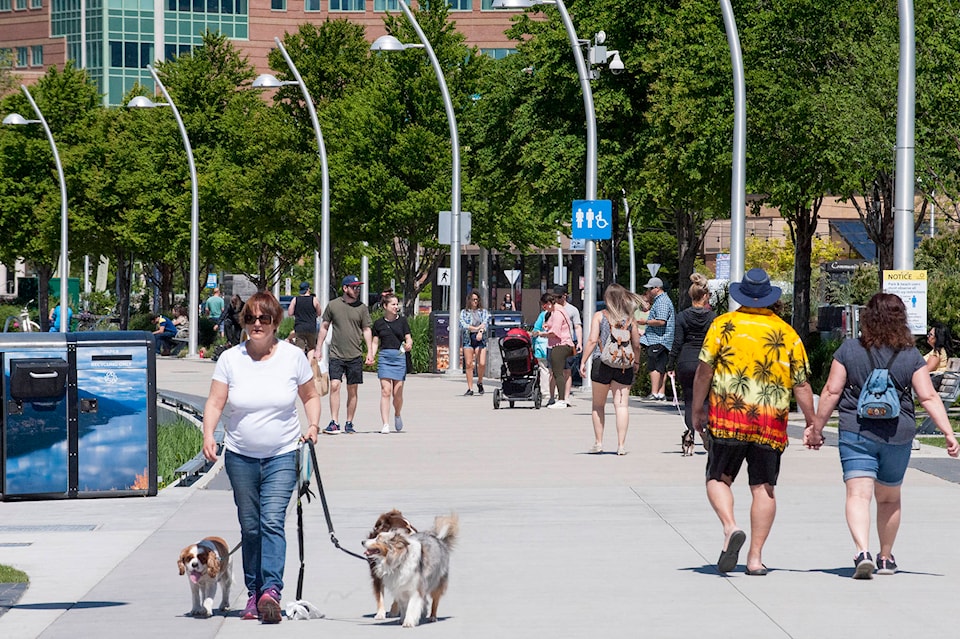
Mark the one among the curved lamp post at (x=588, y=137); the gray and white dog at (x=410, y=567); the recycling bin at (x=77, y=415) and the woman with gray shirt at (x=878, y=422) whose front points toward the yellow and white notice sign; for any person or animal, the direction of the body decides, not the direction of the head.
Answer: the woman with gray shirt

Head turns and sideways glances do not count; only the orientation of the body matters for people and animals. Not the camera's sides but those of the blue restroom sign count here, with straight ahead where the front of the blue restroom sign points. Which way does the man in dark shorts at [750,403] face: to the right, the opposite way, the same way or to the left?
the opposite way

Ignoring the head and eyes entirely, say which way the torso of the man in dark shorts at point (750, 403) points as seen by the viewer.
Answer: away from the camera

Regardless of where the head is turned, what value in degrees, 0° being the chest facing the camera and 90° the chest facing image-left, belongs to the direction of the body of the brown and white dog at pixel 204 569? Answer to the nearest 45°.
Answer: approximately 45°

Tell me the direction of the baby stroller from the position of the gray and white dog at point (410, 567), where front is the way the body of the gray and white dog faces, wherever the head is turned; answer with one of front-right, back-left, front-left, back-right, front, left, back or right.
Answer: back-right

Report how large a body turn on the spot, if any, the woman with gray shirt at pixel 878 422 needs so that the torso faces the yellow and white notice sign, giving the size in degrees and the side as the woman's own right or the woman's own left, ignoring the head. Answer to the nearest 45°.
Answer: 0° — they already face it

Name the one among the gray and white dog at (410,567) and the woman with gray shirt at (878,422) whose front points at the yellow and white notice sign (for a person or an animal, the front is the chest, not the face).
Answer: the woman with gray shirt

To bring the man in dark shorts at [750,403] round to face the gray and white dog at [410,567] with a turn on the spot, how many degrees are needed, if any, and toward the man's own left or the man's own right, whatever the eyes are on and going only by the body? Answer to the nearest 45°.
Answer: approximately 135° to the man's own left

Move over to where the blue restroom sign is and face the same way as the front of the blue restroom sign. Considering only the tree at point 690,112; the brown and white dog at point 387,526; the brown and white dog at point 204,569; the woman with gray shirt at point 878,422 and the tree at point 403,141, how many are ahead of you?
3

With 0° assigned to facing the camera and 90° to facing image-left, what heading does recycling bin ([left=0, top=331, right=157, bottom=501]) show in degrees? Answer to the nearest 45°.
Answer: approximately 0°

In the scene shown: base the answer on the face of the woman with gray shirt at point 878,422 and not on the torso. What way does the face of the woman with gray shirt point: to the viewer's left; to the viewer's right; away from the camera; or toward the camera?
away from the camera

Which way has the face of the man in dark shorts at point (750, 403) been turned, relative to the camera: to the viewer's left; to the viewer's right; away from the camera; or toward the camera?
away from the camera

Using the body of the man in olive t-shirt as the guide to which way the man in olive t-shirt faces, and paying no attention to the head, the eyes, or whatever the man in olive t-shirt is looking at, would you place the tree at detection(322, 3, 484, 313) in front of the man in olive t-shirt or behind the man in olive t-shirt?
behind
